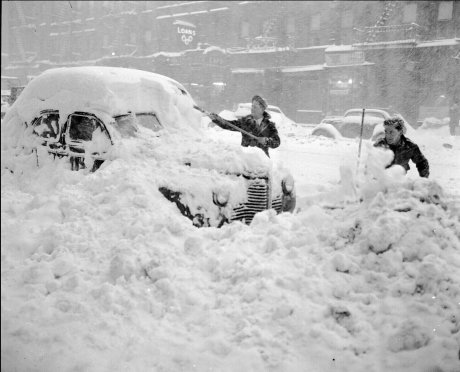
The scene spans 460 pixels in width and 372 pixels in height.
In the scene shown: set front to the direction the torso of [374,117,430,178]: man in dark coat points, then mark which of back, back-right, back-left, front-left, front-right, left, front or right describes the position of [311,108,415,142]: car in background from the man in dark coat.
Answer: back-right

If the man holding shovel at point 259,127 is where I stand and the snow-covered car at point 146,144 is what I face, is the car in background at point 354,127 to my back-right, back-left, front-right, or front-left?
back-right

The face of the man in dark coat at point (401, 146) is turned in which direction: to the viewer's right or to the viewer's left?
to the viewer's left

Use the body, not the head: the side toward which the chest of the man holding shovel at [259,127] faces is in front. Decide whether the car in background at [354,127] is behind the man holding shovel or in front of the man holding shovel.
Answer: behind

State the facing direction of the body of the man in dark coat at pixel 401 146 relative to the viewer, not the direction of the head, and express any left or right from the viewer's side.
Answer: facing the viewer and to the left of the viewer

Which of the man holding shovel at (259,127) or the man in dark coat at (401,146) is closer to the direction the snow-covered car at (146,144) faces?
the man in dark coat

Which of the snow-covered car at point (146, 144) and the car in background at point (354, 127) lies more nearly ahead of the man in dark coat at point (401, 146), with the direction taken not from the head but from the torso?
the snow-covered car

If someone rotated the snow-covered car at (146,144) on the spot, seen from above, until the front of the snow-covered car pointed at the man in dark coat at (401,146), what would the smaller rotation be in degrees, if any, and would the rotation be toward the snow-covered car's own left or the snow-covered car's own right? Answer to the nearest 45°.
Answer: approximately 45° to the snow-covered car's own left

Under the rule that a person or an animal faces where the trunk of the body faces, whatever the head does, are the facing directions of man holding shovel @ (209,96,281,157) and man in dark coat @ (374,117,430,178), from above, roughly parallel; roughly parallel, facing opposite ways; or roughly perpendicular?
roughly parallel
